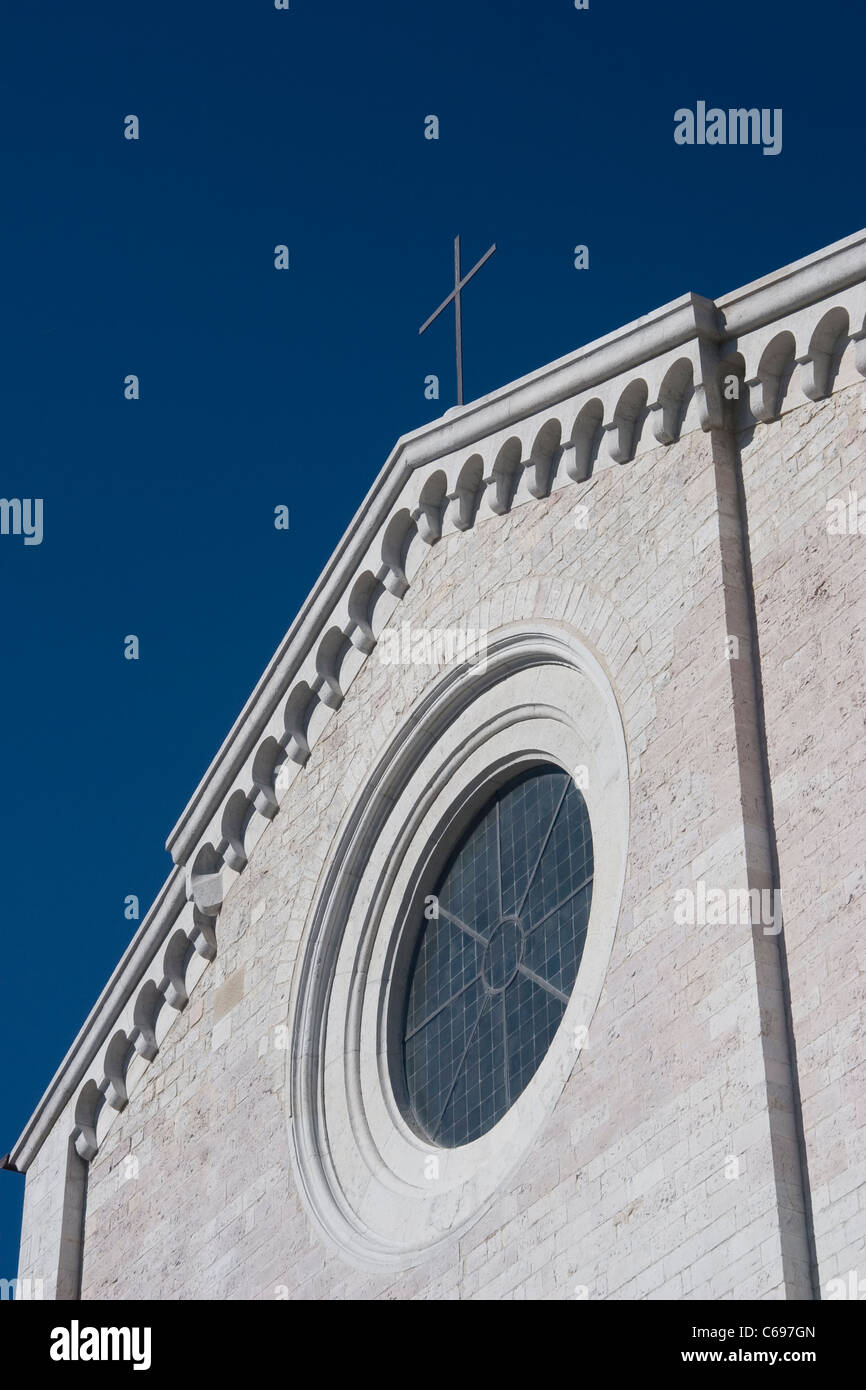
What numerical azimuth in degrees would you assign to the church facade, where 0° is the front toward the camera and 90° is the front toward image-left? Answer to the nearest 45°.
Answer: approximately 45°
